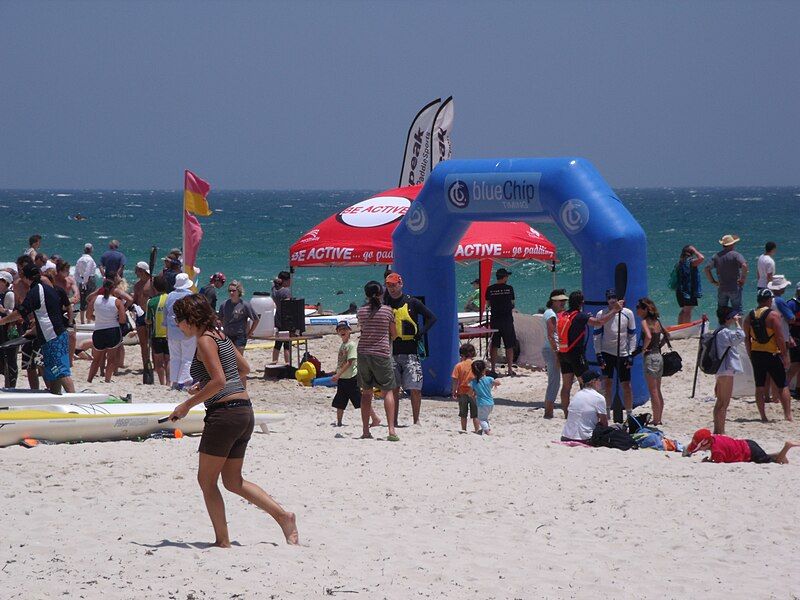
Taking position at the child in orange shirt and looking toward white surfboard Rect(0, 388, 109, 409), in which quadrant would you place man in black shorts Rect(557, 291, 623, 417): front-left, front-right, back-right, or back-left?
back-right

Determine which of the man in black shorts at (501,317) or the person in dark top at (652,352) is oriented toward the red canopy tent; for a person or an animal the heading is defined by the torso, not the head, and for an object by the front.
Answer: the person in dark top

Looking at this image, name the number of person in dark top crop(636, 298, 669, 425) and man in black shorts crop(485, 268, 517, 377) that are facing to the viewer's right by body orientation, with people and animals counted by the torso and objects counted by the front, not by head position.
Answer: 0

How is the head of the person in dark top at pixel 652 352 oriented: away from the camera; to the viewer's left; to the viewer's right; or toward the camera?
to the viewer's left

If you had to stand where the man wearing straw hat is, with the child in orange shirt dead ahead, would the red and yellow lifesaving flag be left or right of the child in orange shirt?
right
